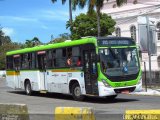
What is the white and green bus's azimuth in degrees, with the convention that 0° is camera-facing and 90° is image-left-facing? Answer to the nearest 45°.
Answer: approximately 315°
